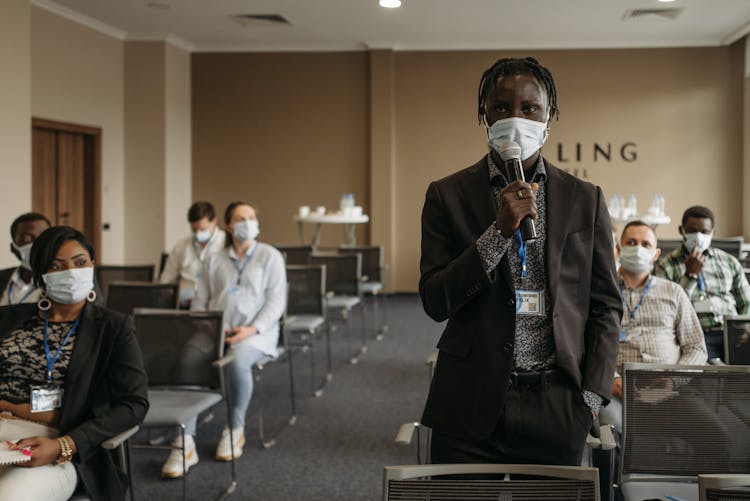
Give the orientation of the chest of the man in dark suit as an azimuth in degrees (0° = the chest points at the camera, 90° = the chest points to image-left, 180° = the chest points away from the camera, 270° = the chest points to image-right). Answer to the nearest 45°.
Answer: approximately 0°

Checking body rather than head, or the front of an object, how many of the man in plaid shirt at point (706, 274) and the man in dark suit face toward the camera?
2

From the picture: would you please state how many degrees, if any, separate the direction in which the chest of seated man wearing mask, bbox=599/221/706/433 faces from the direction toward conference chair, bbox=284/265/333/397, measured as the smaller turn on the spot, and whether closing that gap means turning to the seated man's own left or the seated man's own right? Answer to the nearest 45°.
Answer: approximately 90° to the seated man's own right

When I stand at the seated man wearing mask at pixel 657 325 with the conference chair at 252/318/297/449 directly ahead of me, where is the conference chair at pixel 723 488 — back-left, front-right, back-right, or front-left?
back-left

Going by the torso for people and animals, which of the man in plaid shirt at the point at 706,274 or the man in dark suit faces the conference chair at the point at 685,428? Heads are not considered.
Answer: the man in plaid shirt

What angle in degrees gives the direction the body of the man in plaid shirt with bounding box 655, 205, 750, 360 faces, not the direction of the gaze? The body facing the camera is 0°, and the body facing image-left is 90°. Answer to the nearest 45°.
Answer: approximately 0°

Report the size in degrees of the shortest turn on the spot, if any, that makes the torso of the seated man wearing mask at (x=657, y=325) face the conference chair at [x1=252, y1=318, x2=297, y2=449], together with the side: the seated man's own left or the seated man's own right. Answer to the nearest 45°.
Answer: approximately 45° to the seated man's own right

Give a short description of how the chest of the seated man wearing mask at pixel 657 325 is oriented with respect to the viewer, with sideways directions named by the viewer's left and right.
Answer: facing the viewer and to the left of the viewer
